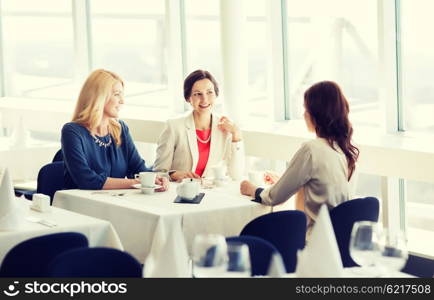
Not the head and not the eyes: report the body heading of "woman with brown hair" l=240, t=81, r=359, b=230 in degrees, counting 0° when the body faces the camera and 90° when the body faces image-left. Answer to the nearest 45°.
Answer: approximately 135°

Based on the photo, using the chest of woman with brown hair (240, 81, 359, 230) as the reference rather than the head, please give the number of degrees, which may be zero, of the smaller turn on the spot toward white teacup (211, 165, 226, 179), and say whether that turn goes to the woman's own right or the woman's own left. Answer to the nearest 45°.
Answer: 0° — they already face it

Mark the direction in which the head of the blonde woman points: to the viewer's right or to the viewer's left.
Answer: to the viewer's right

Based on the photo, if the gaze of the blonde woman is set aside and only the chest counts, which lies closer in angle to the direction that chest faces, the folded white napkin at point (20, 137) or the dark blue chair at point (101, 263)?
the dark blue chair

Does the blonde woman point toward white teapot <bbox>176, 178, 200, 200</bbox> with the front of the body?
yes

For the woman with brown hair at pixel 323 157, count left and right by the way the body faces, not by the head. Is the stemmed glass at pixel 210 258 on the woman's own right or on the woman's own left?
on the woman's own left

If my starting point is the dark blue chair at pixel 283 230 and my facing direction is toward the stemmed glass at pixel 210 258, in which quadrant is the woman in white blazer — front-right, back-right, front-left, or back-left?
back-right

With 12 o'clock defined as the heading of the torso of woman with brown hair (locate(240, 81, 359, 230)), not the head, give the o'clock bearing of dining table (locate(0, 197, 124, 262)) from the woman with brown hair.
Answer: The dining table is roughly at 10 o'clock from the woman with brown hair.

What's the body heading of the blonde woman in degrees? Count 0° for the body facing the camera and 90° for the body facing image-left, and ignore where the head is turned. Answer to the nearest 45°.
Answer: approximately 315°

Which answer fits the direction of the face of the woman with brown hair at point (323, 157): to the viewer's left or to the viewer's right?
to the viewer's left

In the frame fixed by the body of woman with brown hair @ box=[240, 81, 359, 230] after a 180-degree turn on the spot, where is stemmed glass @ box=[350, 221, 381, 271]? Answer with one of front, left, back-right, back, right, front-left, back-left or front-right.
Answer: front-right

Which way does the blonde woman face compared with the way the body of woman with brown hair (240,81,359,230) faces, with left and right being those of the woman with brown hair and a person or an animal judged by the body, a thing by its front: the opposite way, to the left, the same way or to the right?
the opposite way

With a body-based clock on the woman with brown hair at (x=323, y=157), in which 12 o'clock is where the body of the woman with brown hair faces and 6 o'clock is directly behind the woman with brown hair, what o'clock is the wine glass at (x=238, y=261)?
The wine glass is roughly at 8 o'clock from the woman with brown hair.

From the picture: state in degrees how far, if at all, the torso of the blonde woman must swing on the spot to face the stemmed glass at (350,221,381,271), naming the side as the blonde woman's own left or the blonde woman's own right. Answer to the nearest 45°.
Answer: approximately 45° to the blonde woman's own right
